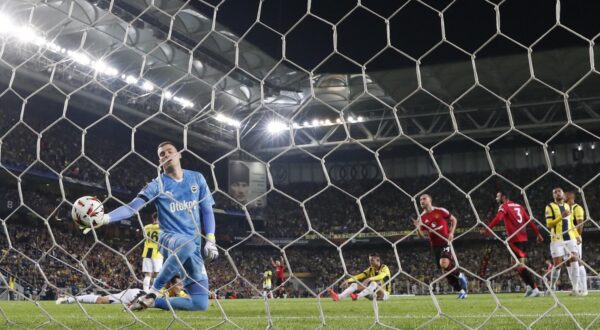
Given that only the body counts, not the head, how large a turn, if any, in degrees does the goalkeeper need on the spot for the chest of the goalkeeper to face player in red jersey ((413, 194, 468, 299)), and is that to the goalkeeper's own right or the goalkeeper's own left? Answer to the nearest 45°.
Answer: approximately 135° to the goalkeeper's own left

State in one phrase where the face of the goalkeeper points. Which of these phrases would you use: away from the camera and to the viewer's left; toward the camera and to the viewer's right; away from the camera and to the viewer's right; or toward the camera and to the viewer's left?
toward the camera and to the viewer's left

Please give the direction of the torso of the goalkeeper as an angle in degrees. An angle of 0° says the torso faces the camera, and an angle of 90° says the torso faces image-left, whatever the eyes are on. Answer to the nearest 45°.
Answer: approximately 0°

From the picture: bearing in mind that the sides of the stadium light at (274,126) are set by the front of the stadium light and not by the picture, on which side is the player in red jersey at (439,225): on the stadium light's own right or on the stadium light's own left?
on the stadium light's own left

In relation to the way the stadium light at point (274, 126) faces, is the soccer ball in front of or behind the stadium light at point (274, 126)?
in front

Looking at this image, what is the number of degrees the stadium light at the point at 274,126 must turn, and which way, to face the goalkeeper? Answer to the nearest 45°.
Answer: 0° — it already faces them

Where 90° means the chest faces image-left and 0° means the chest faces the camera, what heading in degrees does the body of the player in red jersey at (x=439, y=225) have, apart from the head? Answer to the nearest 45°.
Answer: approximately 45°

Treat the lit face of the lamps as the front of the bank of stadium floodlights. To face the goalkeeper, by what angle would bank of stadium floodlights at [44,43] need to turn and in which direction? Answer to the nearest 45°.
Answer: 0° — it already faces them

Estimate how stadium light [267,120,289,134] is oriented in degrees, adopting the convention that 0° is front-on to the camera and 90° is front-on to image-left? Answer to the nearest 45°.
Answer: approximately 0°

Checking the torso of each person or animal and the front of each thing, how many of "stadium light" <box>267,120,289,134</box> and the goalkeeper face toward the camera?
2
